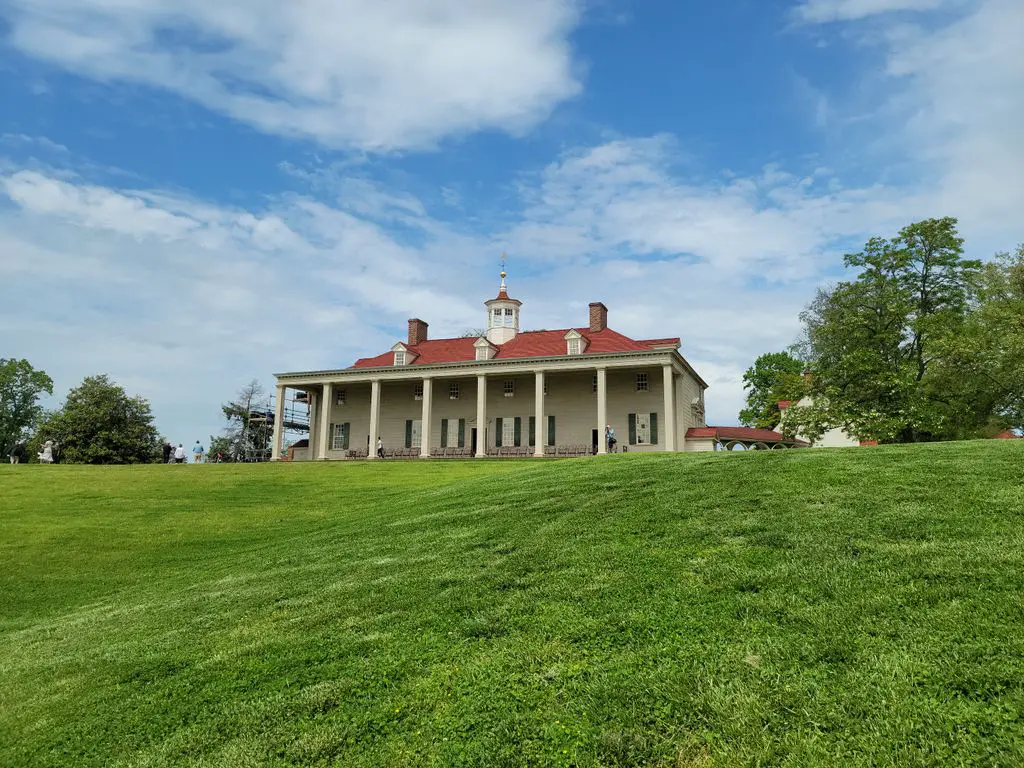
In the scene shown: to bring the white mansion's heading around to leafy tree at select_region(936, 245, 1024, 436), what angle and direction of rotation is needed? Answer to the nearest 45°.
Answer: approximately 45° to its left

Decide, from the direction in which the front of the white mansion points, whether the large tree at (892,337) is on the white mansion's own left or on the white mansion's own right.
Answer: on the white mansion's own left

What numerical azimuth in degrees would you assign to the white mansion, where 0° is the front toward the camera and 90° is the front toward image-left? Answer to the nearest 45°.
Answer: approximately 0°
